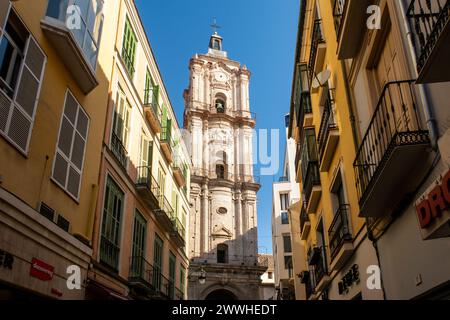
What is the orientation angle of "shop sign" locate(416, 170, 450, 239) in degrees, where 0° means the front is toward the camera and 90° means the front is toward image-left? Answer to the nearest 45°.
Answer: approximately 45°

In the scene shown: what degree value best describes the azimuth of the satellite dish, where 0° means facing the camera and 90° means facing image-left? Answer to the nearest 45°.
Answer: approximately 45°

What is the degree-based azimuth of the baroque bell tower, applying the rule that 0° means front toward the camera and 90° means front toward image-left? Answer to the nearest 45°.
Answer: approximately 0°

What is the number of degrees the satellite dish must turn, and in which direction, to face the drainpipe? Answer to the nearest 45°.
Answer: approximately 45° to its left

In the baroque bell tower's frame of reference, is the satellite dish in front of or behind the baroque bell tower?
in front

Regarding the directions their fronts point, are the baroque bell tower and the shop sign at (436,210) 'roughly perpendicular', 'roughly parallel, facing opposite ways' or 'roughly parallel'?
roughly perpendicular

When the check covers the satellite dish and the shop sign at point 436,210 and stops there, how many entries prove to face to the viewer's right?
0
